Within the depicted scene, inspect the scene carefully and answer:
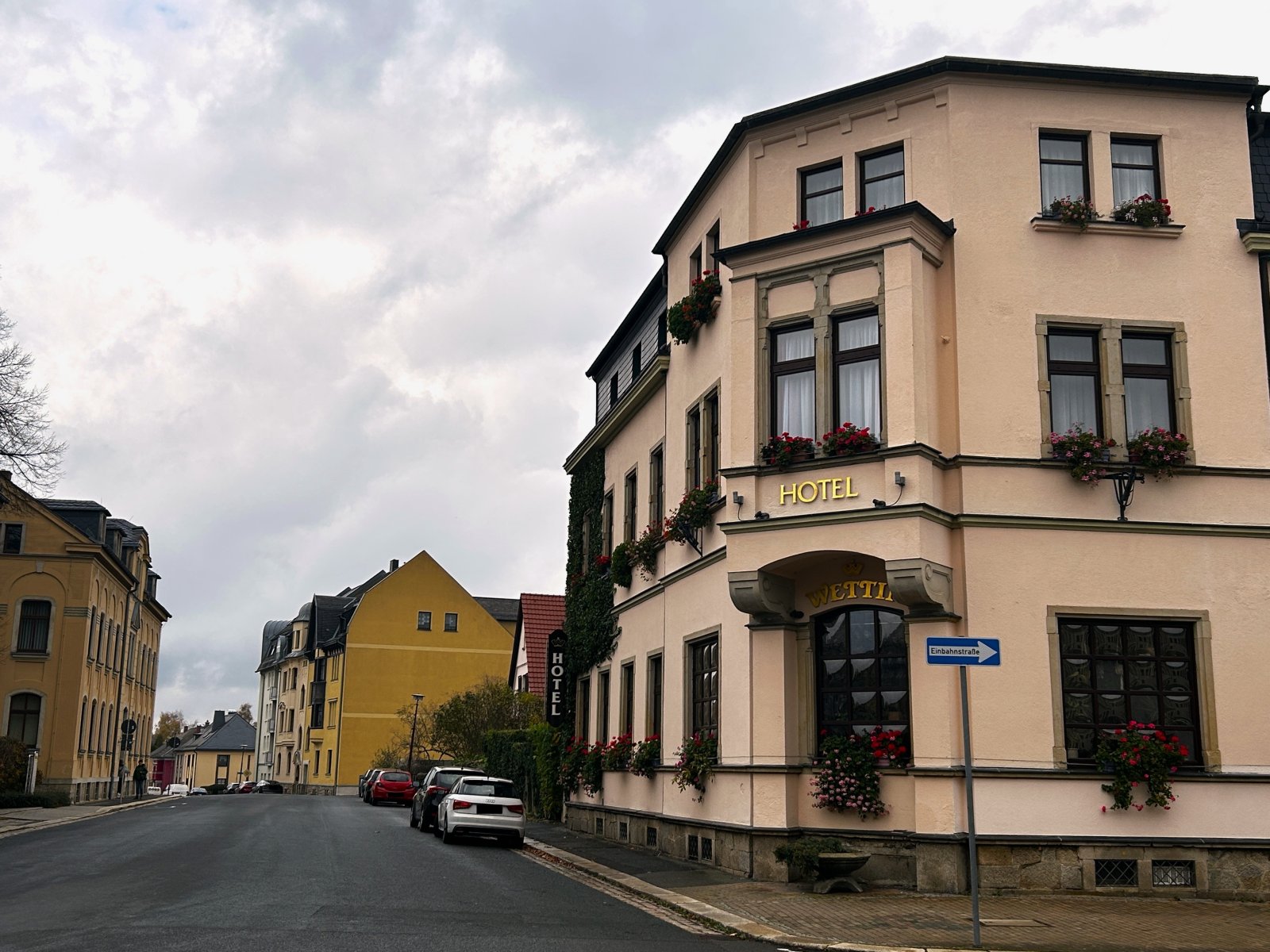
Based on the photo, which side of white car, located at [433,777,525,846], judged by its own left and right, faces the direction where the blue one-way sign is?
back

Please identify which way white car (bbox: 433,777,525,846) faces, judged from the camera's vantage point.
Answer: facing away from the viewer

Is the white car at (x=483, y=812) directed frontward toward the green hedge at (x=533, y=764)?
yes

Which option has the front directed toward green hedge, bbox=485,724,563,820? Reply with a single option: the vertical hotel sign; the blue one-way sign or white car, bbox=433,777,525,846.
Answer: the white car

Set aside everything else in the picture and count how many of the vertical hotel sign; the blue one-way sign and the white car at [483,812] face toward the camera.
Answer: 2

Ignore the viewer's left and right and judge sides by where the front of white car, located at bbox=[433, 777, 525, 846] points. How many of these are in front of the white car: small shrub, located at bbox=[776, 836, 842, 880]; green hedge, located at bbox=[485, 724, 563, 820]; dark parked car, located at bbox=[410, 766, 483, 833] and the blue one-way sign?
2

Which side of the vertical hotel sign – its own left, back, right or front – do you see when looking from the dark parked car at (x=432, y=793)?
right

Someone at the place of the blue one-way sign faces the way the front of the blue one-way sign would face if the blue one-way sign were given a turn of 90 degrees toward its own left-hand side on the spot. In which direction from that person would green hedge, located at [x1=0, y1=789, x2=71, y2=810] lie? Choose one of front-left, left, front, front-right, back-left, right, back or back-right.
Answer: back-left

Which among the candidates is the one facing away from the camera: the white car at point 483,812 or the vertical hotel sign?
the white car

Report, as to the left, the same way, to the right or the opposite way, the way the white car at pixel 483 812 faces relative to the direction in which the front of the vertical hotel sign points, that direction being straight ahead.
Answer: the opposite way

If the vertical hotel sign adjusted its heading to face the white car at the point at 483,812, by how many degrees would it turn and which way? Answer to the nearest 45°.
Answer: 0° — it already faces it

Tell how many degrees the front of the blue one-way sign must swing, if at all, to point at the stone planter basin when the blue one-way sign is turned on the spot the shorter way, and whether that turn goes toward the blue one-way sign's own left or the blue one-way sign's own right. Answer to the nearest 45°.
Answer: approximately 135° to the blue one-way sign's own right

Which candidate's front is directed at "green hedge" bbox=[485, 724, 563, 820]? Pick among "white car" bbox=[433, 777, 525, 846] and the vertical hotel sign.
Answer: the white car

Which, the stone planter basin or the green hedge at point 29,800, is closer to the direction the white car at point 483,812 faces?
the green hedge
